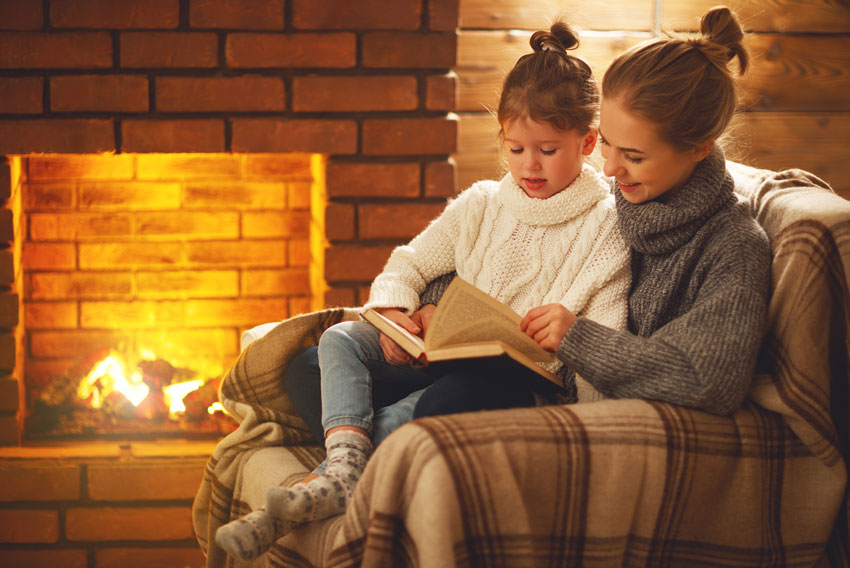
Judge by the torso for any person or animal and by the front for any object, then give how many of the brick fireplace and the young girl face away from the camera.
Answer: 0

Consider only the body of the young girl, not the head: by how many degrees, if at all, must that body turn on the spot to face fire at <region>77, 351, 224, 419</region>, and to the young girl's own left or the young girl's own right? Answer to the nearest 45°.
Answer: approximately 90° to the young girl's own right

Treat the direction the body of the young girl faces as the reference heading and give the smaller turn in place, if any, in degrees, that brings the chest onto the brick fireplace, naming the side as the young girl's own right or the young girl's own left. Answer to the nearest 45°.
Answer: approximately 90° to the young girl's own right

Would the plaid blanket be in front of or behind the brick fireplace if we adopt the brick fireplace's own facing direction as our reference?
in front

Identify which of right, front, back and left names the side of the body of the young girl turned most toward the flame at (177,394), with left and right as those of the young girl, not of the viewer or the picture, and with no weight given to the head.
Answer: right

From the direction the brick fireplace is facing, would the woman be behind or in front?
in front
